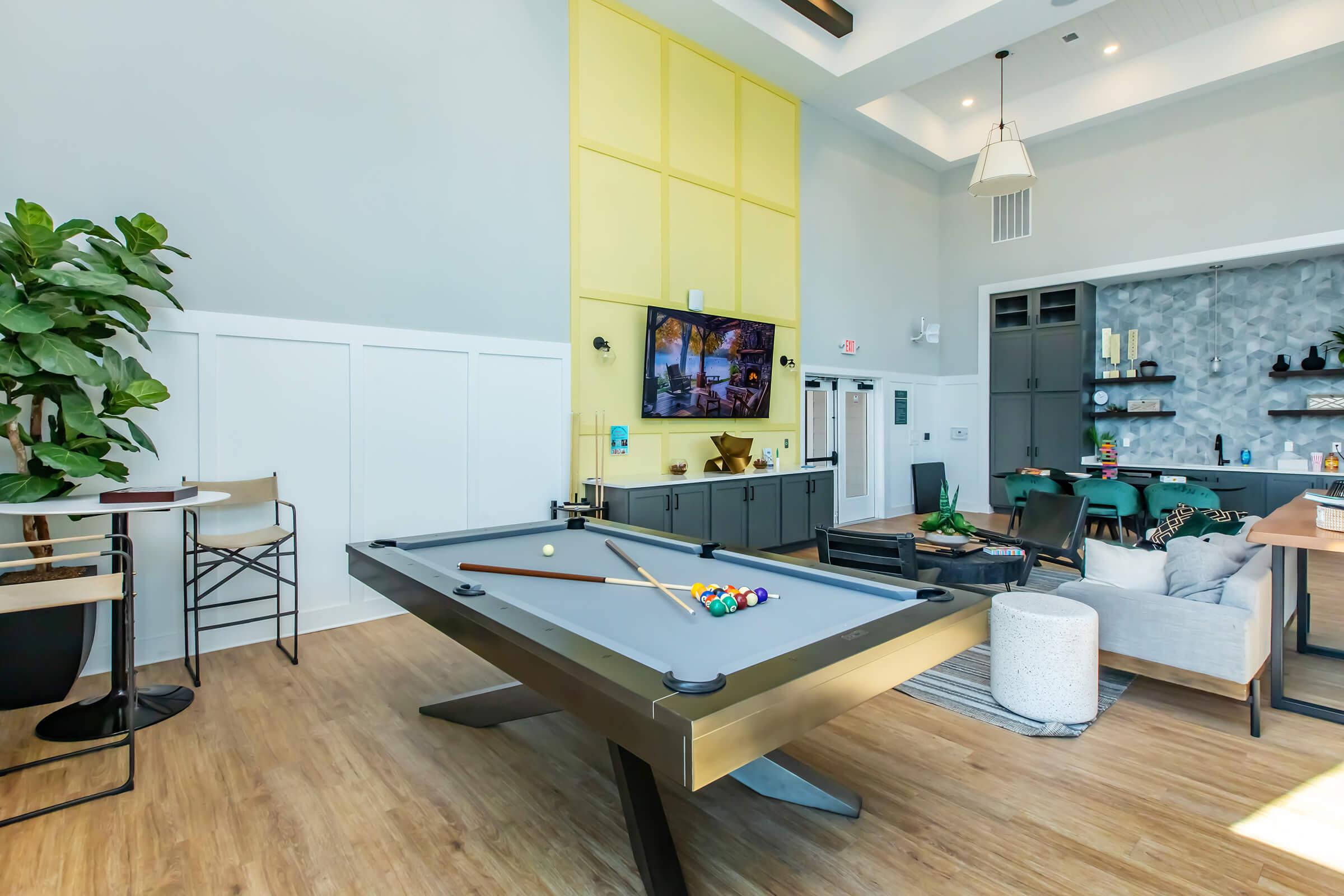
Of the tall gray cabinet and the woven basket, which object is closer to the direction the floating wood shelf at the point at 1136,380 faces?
the woven basket

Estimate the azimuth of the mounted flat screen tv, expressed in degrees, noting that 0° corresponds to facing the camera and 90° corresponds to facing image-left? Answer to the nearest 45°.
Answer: approximately 315°

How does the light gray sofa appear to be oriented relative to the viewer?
to the viewer's left

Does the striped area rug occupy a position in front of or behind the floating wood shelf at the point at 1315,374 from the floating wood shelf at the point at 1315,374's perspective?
in front

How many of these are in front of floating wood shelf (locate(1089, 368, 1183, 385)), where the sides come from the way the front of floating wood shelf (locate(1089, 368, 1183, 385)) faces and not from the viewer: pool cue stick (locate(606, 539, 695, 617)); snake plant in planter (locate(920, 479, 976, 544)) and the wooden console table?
3

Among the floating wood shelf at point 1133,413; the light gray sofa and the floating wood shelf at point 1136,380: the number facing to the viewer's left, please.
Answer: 1

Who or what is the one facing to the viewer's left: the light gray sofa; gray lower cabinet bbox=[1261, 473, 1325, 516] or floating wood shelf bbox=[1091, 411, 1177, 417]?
the light gray sofa

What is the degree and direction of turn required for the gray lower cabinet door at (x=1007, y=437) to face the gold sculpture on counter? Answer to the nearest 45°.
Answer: approximately 45° to its right

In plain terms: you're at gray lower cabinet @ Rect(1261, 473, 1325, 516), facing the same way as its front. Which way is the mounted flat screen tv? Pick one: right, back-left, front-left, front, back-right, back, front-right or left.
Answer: front-right

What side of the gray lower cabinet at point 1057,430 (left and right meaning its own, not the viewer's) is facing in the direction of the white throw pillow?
front

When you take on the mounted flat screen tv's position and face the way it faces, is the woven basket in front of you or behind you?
in front

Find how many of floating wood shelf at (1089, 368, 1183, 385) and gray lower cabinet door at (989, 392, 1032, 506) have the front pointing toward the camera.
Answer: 2
